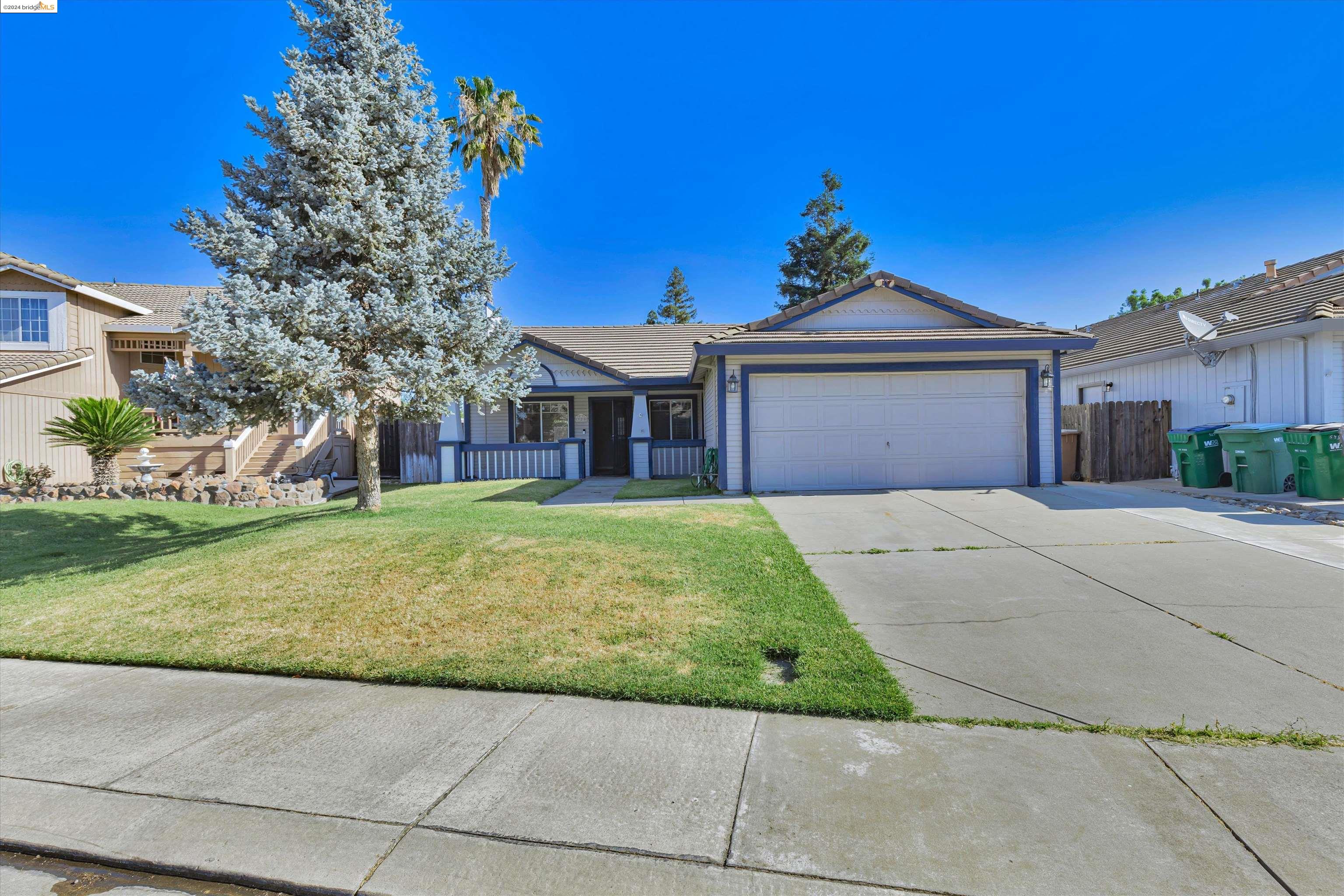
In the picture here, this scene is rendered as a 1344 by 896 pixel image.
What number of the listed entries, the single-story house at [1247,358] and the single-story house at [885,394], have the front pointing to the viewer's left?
0

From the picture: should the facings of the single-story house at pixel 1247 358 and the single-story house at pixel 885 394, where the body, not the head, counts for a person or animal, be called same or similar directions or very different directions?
same or similar directions

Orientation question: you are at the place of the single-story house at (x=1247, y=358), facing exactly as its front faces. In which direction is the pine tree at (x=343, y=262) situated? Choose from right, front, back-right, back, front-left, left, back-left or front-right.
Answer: right

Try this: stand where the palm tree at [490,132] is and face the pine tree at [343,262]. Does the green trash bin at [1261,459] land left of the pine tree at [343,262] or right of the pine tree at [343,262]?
left

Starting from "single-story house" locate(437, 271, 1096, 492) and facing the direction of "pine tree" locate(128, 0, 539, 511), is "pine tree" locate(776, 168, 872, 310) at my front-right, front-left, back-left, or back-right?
back-right

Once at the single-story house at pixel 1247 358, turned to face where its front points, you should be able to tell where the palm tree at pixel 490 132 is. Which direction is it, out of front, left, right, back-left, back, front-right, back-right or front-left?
back-right

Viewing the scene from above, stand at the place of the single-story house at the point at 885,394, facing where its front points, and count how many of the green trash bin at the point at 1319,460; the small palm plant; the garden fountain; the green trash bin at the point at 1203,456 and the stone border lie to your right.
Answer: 3

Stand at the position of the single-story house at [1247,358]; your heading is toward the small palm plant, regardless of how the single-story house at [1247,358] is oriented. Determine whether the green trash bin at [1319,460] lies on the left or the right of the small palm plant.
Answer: left

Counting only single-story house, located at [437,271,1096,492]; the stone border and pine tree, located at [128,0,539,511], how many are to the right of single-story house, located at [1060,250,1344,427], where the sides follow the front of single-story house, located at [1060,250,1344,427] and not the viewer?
3

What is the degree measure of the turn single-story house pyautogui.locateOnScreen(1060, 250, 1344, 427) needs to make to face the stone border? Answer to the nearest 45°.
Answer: approximately 90° to its right

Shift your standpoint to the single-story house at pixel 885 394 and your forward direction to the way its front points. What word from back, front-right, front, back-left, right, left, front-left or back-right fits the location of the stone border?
right

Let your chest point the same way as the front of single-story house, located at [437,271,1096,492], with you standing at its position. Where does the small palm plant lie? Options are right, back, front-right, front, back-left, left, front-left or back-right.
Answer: right

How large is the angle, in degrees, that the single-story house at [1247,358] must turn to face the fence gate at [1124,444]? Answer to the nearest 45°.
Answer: approximately 135° to its right

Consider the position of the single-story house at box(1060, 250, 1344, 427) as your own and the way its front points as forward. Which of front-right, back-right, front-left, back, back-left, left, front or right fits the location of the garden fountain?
right

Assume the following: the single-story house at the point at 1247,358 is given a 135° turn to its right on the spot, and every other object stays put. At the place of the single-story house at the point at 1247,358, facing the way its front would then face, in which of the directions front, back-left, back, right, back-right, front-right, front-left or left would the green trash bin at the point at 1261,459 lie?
left

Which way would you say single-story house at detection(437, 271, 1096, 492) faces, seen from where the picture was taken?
facing the viewer

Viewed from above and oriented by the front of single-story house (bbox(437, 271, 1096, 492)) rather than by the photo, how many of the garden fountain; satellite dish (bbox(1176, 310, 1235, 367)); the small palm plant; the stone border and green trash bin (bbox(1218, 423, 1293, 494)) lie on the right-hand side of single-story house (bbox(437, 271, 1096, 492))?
3

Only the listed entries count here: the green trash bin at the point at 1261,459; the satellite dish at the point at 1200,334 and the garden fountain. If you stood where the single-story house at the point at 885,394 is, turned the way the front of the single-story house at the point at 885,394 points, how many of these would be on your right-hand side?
1

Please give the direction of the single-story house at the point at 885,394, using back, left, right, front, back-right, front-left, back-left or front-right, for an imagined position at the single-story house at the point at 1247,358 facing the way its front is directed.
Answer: right

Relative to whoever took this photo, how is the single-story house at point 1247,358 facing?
facing the viewer and to the right of the viewer
